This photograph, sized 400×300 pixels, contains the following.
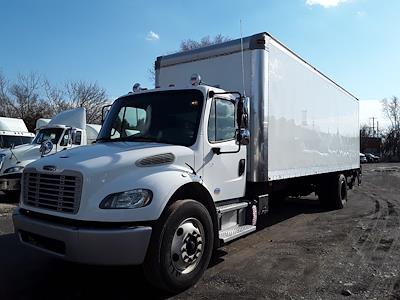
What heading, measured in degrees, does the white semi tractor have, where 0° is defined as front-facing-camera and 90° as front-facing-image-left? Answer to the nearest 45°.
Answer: approximately 45°

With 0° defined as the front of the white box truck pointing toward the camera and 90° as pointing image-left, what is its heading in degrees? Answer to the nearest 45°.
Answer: approximately 45°

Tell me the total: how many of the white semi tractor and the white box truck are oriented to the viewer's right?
0

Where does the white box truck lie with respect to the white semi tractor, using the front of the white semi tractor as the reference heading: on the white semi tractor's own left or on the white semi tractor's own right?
on the white semi tractor's own left

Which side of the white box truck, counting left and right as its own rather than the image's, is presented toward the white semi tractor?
right
